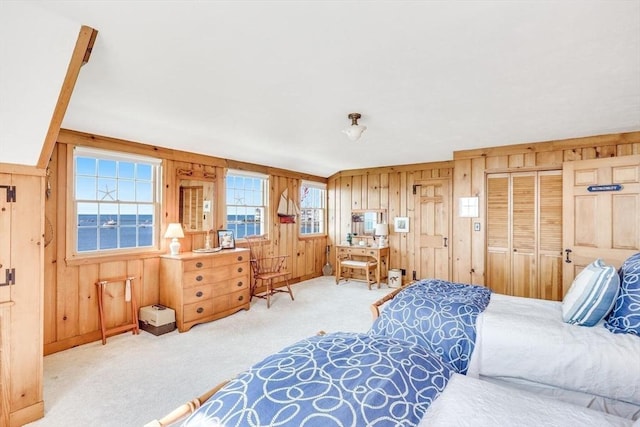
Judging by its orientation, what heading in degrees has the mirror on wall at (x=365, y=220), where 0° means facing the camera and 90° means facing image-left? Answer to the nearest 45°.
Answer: approximately 0°

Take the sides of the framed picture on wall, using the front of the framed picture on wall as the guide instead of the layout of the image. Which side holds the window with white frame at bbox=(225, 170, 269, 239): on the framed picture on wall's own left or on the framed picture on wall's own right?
on the framed picture on wall's own right

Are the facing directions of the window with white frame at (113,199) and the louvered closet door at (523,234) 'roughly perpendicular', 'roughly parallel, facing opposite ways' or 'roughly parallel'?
roughly perpendicular

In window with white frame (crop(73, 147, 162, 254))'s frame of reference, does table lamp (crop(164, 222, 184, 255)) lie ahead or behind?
ahead

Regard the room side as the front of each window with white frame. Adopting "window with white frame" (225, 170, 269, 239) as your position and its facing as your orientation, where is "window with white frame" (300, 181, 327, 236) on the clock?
"window with white frame" (300, 181, 327, 236) is roughly at 9 o'clock from "window with white frame" (225, 170, 269, 239).

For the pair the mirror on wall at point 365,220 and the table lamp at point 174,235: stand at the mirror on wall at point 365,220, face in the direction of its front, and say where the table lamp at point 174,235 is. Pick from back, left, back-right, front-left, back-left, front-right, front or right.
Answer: front-right

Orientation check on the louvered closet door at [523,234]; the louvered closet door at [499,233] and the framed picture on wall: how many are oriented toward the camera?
3

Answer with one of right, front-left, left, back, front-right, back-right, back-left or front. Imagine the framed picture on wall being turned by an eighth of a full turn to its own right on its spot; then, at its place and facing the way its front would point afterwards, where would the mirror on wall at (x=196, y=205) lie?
front

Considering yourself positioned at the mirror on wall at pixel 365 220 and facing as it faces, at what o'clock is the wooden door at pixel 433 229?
The wooden door is roughly at 10 o'clock from the mirror on wall.

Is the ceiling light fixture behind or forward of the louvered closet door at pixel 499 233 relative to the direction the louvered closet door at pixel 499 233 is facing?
forward
